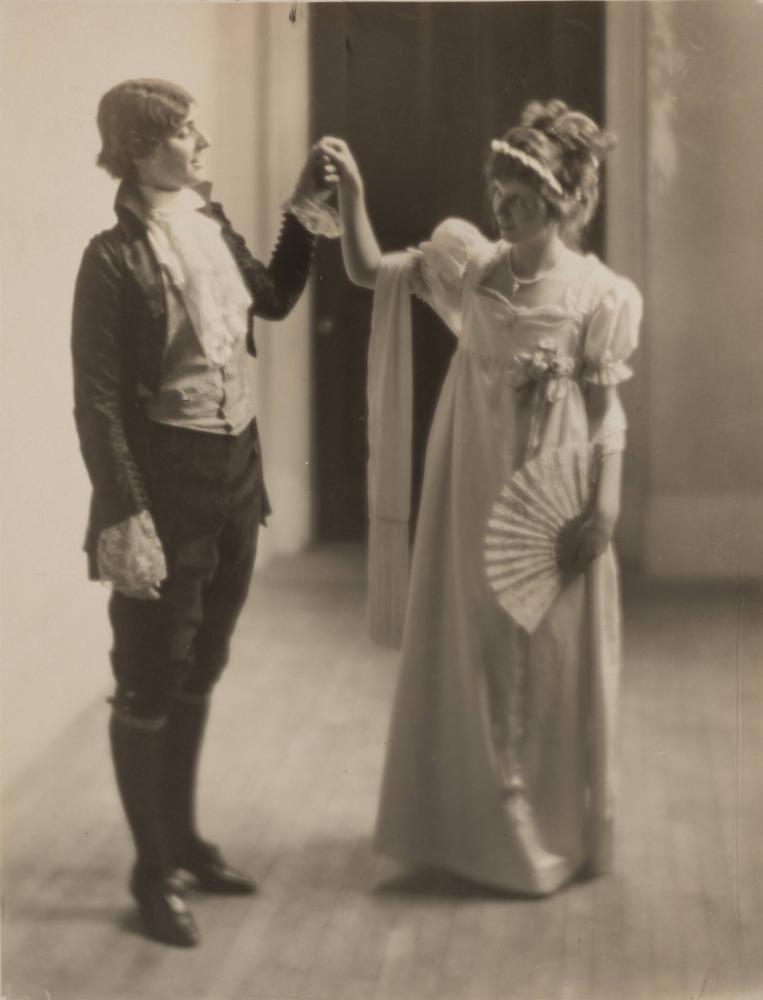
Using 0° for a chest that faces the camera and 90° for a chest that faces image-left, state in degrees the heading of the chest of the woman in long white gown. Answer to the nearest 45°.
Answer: approximately 45°
